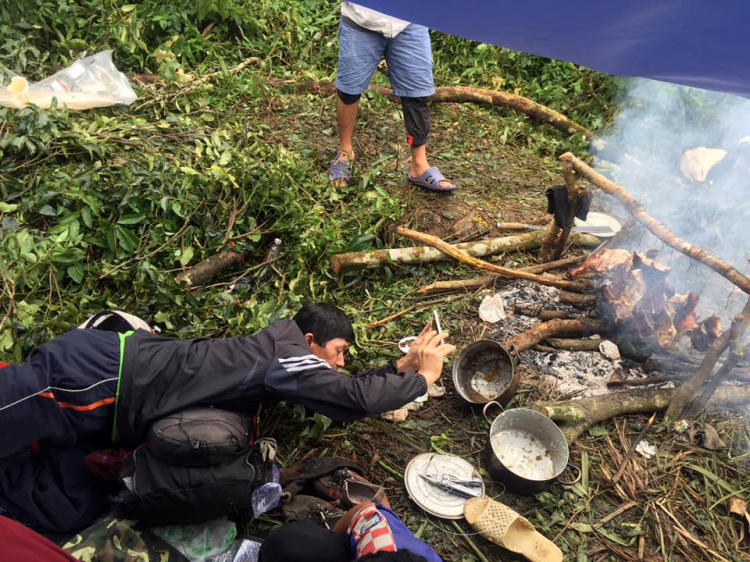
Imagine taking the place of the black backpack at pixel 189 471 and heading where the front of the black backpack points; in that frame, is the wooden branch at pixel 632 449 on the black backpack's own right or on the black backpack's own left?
on the black backpack's own left

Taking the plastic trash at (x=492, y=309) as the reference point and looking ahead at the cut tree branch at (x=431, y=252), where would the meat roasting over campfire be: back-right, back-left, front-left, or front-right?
back-right

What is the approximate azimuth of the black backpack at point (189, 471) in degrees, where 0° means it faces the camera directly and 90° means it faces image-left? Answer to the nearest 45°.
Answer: approximately 0°

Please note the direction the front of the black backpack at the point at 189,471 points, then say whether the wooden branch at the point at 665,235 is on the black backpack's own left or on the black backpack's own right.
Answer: on the black backpack's own left

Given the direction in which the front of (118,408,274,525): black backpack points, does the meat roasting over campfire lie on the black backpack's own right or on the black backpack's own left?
on the black backpack's own left

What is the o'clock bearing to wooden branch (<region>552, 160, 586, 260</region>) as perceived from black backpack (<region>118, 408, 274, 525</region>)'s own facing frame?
The wooden branch is roughly at 8 o'clock from the black backpack.
